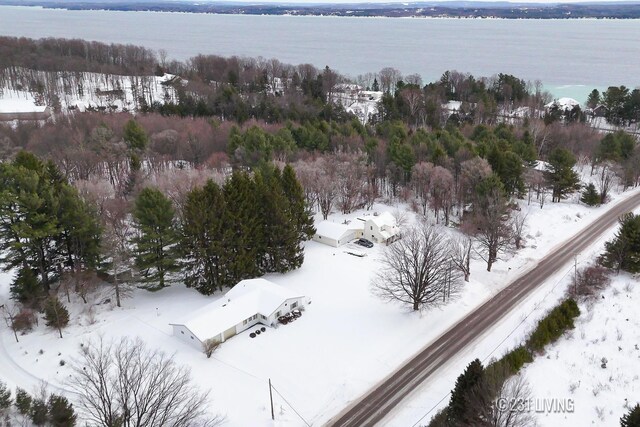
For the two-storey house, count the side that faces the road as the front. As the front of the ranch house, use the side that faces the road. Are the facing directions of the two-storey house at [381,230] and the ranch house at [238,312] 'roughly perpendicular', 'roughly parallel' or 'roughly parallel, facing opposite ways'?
roughly parallel

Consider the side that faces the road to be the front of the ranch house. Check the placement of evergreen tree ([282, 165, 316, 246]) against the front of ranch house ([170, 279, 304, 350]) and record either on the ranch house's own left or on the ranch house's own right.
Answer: on the ranch house's own left

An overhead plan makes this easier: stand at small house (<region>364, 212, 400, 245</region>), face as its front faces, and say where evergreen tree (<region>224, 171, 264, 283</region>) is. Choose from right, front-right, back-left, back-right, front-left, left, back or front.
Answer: right

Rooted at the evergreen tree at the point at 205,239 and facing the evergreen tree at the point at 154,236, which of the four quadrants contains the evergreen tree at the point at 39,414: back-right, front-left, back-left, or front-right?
front-left

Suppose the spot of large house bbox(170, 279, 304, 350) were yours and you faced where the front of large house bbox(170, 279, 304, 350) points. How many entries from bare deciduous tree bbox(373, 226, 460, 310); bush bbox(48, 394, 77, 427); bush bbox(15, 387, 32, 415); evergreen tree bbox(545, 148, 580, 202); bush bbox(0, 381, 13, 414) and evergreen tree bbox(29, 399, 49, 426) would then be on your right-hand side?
4

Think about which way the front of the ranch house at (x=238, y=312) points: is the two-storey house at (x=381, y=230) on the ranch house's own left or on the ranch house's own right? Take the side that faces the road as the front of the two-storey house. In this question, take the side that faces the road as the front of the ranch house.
on the ranch house's own left

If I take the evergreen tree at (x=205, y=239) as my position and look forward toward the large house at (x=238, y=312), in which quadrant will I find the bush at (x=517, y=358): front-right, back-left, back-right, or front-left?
front-left

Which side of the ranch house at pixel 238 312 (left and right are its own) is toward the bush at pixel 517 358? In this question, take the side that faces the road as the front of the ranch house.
front

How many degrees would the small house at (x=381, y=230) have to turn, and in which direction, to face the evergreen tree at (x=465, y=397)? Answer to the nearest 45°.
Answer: approximately 45° to its right

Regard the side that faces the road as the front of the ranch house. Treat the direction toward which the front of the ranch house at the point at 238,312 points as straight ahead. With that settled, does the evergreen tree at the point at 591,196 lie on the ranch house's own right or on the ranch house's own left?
on the ranch house's own left

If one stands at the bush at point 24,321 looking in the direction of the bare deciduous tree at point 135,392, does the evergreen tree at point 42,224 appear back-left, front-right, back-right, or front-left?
back-left

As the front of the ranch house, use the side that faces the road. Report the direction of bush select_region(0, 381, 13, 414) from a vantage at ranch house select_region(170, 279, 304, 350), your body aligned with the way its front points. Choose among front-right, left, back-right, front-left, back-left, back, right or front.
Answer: right

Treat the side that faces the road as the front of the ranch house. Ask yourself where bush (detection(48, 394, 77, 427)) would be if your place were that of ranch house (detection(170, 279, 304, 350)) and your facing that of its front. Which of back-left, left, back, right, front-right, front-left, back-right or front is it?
right

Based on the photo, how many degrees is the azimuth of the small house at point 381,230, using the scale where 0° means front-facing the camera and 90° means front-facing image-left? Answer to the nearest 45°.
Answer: approximately 315°

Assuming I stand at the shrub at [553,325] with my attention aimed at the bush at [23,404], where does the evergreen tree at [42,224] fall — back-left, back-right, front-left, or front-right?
front-right

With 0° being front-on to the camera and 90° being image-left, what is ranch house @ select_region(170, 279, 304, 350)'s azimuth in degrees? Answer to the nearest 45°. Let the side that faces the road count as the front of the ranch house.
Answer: approximately 315°

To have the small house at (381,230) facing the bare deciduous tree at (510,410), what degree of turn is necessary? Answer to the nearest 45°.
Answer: approximately 45° to its right

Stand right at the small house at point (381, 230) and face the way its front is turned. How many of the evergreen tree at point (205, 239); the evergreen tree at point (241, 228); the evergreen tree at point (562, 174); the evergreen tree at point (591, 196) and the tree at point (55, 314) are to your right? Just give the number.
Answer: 3
